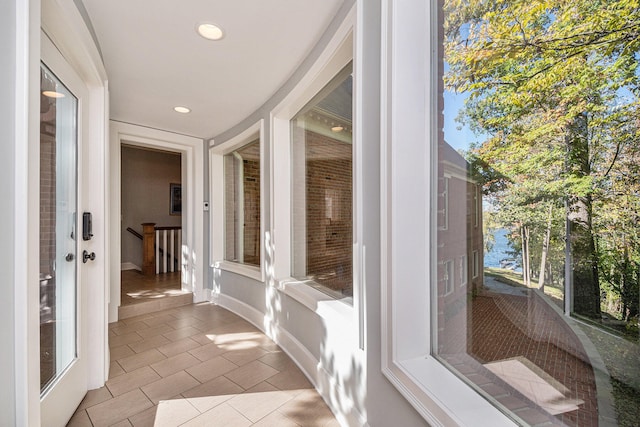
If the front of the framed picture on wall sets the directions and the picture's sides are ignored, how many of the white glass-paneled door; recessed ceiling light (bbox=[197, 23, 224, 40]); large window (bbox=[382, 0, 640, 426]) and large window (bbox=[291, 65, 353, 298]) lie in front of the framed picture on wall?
4

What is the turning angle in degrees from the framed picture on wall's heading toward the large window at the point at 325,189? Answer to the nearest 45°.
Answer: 0° — it already faces it

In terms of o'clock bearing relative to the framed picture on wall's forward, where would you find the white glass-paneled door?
The white glass-paneled door is roughly at 12 o'clock from the framed picture on wall.

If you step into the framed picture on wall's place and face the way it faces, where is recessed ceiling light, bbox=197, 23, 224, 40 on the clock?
The recessed ceiling light is roughly at 12 o'clock from the framed picture on wall.

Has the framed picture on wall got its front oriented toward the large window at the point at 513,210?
yes
